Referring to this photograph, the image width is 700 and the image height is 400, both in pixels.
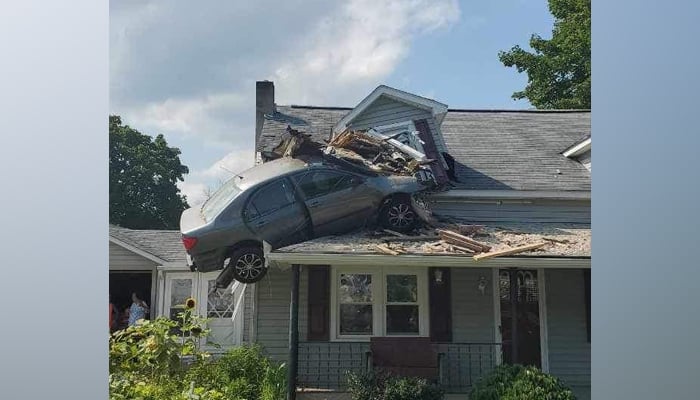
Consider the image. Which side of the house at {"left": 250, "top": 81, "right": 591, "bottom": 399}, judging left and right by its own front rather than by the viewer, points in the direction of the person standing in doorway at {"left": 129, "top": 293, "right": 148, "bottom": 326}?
right

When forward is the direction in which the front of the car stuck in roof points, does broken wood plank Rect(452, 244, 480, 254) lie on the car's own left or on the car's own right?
on the car's own right

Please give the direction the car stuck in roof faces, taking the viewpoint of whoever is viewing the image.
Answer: facing away from the viewer and to the right of the viewer

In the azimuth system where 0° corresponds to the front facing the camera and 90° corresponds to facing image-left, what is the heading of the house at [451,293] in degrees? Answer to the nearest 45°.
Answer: approximately 0°
